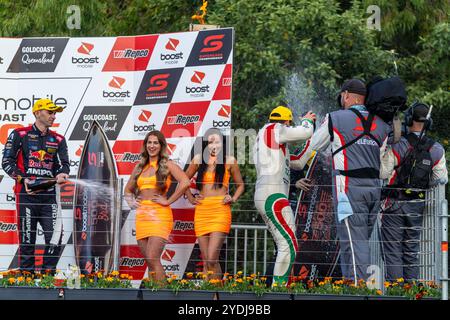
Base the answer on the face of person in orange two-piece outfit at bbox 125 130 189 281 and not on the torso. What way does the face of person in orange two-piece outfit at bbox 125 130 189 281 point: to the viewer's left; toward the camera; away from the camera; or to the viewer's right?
toward the camera

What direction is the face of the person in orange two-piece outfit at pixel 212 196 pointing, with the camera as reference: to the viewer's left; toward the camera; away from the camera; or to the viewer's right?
toward the camera

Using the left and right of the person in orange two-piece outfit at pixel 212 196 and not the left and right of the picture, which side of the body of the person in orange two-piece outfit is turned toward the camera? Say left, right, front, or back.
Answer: front

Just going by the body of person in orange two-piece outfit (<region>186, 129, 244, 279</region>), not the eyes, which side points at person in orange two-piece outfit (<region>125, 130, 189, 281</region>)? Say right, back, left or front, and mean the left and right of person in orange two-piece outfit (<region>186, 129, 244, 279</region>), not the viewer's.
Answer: right
